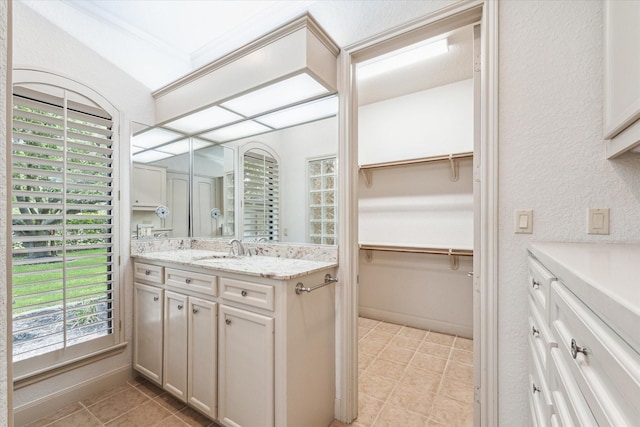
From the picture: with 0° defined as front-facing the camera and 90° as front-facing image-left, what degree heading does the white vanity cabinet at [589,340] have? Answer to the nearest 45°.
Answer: approximately 90°

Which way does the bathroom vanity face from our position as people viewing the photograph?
facing the viewer and to the left of the viewer
